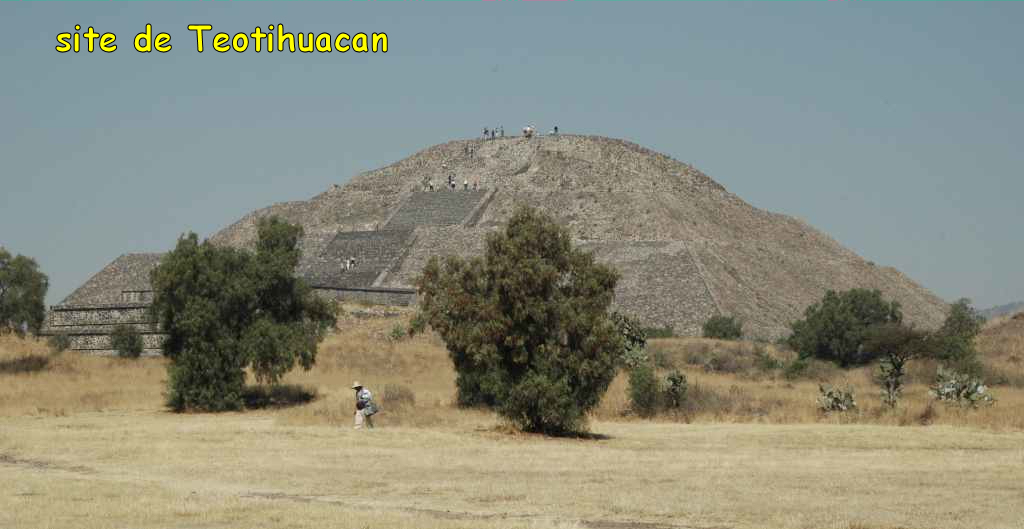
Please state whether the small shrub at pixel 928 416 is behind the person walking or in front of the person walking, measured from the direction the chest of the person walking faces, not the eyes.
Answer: behind

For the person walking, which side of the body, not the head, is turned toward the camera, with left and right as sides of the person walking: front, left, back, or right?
left

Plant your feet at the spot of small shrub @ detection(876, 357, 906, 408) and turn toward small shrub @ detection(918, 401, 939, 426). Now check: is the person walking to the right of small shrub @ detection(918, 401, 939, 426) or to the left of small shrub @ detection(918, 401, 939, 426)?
right

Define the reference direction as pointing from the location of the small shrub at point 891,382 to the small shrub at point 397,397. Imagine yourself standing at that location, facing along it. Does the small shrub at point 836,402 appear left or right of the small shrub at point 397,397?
left

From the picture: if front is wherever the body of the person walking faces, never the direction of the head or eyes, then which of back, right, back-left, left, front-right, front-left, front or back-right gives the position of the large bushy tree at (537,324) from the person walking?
back

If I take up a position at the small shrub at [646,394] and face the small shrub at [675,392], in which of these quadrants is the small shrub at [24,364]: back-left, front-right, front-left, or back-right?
back-left

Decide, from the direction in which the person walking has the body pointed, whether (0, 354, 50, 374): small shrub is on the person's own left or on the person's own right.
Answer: on the person's own right

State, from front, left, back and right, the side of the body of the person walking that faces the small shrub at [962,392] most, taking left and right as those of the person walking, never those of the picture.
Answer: back
